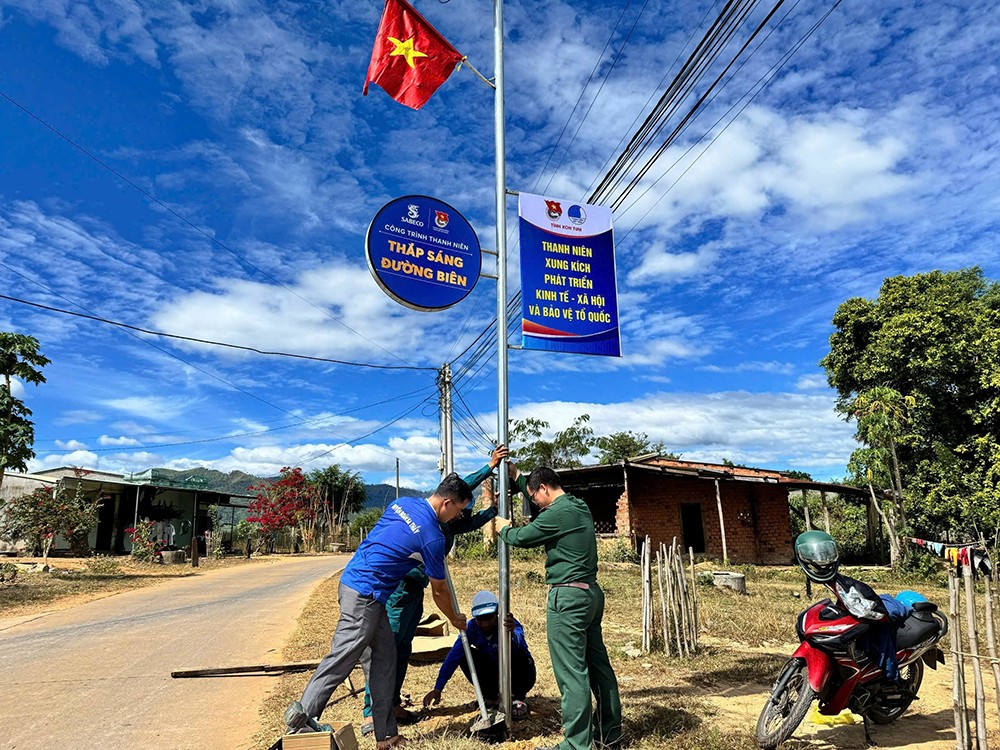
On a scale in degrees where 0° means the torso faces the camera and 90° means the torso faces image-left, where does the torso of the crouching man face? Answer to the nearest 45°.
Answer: approximately 0°

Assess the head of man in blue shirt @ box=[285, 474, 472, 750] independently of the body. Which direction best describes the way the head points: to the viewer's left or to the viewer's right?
to the viewer's right

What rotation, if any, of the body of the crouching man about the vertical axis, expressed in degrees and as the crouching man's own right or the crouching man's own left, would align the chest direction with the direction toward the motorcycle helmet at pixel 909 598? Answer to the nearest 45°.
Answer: approximately 90° to the crouching man's own left

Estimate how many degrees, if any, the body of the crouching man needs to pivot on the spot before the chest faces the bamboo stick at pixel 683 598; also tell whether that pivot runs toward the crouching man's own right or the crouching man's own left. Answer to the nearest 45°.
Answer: approximately 135° to the crouching man's own left

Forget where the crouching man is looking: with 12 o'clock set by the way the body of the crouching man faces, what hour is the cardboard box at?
The cardboard box is roughly at 1 o'clock from the crouching man.

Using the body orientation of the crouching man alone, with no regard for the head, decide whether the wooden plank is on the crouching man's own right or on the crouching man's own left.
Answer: on the crouching man's own right

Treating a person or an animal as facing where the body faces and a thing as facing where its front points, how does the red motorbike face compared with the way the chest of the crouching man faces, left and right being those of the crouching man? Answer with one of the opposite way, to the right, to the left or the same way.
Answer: to the right

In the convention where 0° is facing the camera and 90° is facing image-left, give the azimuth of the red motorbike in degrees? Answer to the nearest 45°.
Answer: approximately 45°

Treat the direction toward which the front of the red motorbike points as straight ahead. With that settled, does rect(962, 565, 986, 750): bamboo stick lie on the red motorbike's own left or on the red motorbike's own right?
on the red motorbike's own left

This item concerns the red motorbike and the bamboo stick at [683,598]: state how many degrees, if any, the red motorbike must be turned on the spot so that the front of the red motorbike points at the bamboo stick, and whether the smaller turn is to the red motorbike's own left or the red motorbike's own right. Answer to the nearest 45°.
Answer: approximately 90° to the red motorbike's own right

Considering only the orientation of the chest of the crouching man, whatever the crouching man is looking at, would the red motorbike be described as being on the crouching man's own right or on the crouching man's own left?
on the crouching man's own left

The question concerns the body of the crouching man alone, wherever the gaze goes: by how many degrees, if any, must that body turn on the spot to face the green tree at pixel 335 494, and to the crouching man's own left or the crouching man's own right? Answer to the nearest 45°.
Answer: approximately 180°

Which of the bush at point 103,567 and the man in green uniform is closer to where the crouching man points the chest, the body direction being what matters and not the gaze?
the man in green uniform

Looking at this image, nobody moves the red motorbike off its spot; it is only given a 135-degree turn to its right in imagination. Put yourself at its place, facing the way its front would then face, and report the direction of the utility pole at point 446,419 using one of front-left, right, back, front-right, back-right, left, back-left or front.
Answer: front-left

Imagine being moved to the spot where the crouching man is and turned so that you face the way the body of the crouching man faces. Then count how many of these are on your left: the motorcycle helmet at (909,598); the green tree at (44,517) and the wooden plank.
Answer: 1
